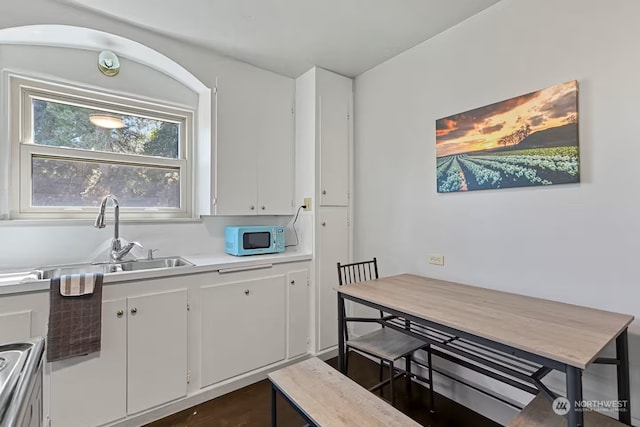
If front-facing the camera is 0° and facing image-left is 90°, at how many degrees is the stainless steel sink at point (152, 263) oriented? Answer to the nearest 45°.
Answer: approximately 0°

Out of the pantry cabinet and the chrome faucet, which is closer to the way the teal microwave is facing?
the pantry cabinet

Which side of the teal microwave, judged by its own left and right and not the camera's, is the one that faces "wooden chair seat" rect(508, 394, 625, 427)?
front

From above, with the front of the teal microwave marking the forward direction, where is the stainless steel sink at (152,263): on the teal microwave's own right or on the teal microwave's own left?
on the teal microwave's own right

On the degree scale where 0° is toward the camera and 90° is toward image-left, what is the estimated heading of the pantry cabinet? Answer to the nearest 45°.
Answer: approximately 315°

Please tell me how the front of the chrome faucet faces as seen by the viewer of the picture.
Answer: facing the viewer and to the left of the viewer

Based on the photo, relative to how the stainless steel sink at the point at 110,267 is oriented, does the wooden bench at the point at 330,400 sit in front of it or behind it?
in front
